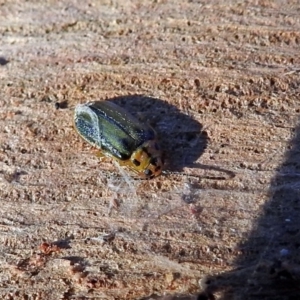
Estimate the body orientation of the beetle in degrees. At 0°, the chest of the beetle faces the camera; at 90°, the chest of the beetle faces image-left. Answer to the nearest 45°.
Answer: approximately 315°
